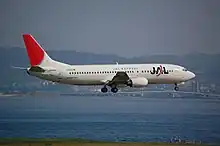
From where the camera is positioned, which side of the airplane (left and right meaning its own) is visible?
right
